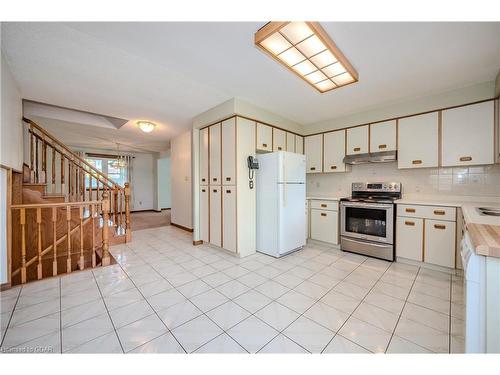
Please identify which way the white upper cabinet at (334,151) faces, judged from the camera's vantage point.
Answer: facing the viewer and to the left of the viewer

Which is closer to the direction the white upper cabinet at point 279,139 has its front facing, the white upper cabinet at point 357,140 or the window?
the white upper cabinet

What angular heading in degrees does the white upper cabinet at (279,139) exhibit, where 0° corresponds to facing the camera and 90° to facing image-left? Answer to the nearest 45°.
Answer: approximately 315°

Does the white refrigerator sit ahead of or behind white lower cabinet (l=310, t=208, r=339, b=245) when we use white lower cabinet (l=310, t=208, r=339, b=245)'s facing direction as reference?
ahead

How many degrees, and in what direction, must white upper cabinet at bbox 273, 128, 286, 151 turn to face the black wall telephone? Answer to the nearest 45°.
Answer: approximately 90° to its right

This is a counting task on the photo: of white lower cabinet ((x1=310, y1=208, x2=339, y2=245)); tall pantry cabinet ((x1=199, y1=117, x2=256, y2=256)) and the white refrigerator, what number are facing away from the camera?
0

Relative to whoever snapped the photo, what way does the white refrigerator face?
facing the viewer and to the right of the viewer

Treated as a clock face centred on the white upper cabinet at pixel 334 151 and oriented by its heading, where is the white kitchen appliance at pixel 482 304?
The white kitchen appliance is roughly at 10 o'clock from the white upper cabinet.

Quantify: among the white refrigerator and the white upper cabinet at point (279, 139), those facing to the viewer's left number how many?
0

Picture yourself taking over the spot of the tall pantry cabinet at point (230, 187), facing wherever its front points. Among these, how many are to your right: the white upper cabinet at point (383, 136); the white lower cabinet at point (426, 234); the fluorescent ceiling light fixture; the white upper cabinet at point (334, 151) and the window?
1
